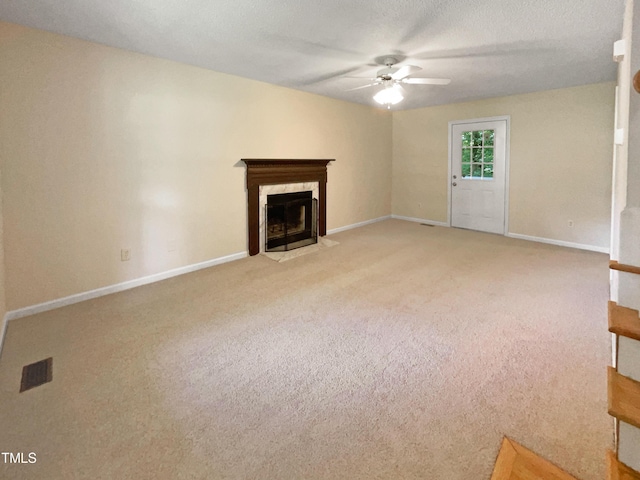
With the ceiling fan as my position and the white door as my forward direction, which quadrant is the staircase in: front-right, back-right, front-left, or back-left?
back-right

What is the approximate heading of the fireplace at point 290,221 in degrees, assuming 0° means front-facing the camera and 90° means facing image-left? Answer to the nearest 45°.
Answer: approximately 315°

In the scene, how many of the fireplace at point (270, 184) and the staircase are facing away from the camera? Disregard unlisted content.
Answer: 0

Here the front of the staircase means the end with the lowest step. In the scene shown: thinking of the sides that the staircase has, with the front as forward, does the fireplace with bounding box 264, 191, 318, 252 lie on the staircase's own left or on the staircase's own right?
on the staircase's own right

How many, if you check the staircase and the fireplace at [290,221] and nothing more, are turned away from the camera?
0

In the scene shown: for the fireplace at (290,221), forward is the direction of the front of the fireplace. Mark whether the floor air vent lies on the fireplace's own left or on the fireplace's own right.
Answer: on the fireplace's own right

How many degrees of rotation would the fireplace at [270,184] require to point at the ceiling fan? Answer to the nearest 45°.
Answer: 0° — it already faces it

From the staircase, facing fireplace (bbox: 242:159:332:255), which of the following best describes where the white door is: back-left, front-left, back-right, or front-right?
front-right

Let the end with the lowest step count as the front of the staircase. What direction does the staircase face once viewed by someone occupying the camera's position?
facing the viewer and to the left of the viewer
